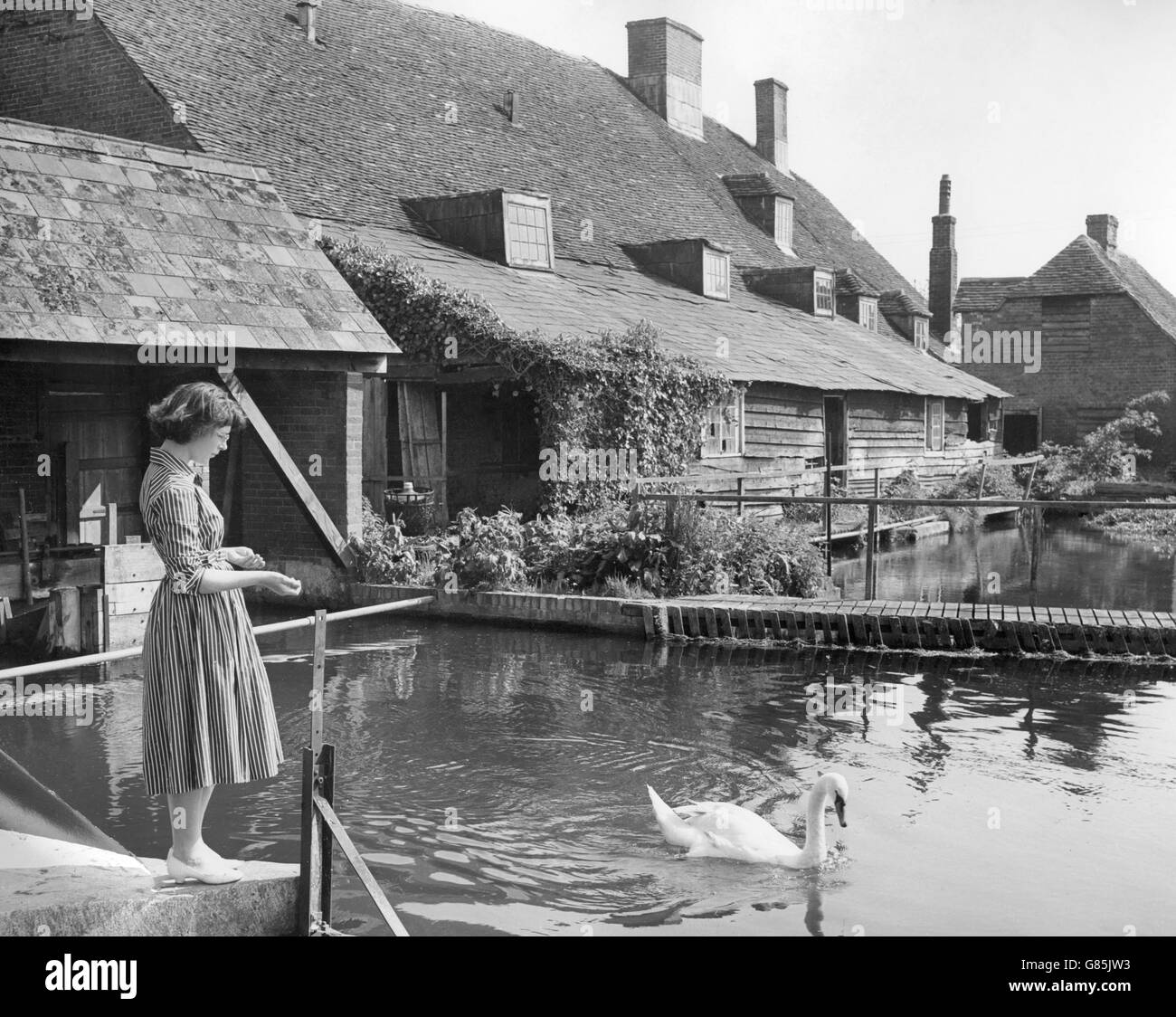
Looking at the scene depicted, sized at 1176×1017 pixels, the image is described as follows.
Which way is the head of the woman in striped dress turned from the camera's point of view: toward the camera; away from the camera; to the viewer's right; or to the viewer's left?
to the viewer's right

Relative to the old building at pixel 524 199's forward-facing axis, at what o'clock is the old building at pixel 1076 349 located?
the old building at pixel 1076 349 is roughly at 9 o'clock from the old building at pixel 524 199.

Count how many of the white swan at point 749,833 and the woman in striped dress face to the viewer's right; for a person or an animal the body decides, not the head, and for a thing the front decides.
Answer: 2

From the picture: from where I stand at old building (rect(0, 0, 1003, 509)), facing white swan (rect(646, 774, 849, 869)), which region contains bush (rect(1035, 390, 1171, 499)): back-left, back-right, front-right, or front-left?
back-left

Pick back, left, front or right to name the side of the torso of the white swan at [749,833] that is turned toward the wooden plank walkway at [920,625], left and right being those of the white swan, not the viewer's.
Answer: left

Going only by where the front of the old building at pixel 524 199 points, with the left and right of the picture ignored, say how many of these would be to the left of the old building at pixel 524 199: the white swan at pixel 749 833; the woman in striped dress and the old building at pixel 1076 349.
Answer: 1

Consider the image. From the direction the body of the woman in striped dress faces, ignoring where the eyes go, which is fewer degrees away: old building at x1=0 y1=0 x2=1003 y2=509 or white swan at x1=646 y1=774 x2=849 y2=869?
the white swan

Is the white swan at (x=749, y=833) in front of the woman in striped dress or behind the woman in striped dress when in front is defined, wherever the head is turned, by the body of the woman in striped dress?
in front

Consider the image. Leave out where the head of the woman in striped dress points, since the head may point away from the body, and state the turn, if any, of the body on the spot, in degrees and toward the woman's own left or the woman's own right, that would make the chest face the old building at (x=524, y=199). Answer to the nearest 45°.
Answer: approximately 90° to the woman's own left

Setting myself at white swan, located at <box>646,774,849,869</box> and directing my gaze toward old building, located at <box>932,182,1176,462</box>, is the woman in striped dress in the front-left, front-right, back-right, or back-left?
back-left

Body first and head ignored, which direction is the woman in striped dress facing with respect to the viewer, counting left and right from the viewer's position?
facing to the right of the viewer

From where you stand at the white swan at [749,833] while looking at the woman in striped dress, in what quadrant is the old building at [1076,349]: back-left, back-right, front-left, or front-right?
back-right

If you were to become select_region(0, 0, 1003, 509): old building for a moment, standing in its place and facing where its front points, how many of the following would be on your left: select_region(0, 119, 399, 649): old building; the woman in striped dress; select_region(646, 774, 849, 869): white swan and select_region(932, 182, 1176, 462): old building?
1

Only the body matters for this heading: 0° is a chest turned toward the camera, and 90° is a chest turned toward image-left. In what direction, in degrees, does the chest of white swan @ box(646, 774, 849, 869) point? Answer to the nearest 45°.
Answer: approximately 270°
